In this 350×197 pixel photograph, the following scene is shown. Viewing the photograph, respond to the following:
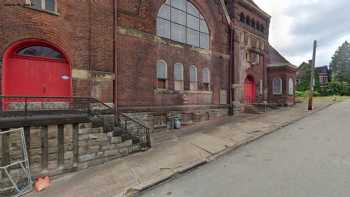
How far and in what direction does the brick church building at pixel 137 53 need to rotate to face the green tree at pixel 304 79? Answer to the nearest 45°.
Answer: approximately 90° to its left

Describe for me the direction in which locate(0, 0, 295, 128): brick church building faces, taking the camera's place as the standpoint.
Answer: facing the viewer and to the right of the viewer
